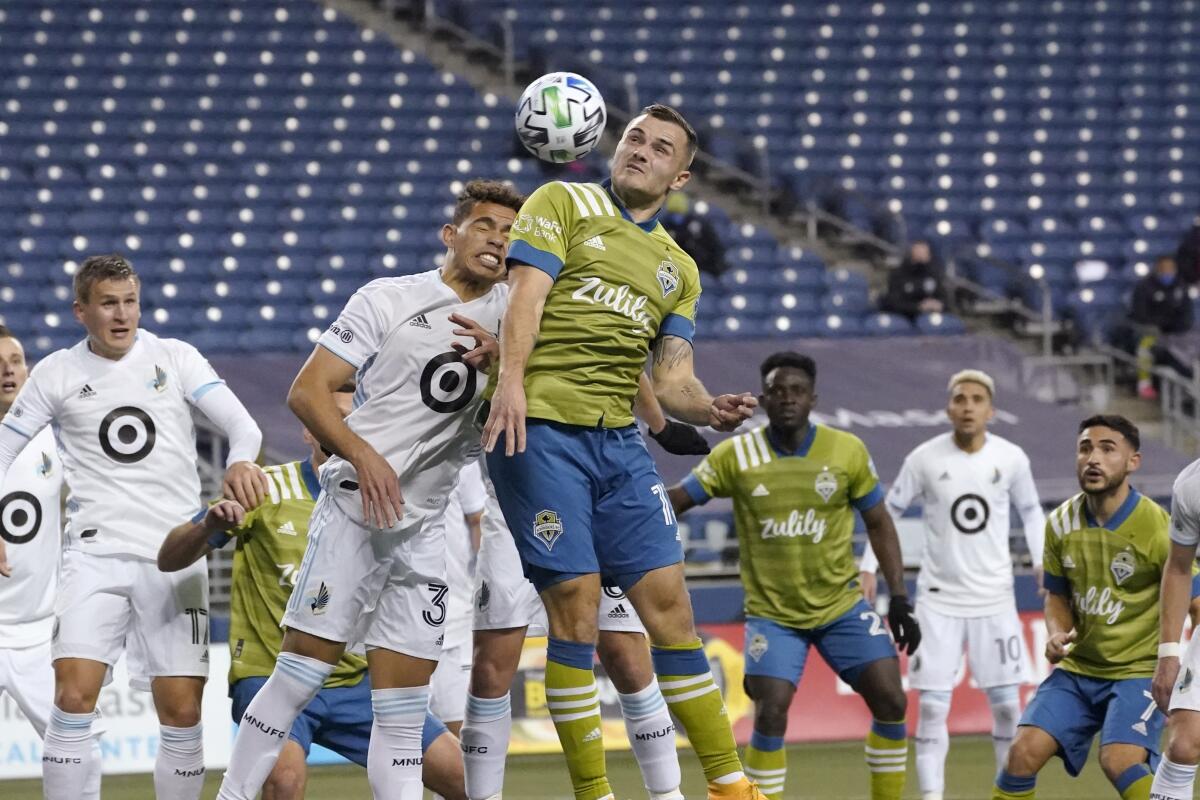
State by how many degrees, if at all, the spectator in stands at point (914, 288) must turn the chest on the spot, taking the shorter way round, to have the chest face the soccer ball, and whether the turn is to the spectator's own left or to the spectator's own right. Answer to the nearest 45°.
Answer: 0° — they already face it

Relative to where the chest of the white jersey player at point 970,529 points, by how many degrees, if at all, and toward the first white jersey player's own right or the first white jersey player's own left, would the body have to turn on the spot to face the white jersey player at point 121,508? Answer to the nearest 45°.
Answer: approximately 45° to the first white jersey player's own right

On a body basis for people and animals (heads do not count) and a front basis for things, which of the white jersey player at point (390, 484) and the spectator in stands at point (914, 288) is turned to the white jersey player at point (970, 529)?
the spectator in stands

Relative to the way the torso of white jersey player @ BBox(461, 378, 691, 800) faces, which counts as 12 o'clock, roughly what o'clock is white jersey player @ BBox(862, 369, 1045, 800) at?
white jersey player @ BBox(862, 369, 1045, 800) is roughly at 7 o'clock from white jersey player @ BBox(461, 378, 691, 800).

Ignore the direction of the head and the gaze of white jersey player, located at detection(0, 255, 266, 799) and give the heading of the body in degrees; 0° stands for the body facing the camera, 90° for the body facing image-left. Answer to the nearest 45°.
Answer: approximately 0°

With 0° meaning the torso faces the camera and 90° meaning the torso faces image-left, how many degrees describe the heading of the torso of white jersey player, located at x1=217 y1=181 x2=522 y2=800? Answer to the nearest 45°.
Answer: approximately 315°

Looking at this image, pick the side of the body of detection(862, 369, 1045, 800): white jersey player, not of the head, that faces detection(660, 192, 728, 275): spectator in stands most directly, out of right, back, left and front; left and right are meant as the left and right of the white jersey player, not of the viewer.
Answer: back

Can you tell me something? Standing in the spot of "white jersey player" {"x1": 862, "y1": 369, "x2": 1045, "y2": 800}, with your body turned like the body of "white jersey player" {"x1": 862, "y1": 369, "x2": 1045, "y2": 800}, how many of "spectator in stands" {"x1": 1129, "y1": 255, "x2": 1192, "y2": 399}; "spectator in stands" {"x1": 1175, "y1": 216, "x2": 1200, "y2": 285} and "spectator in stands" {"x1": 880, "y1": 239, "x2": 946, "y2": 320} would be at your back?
3

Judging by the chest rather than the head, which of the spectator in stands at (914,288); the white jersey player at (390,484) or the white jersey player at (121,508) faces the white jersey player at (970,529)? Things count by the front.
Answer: the spectator in stands

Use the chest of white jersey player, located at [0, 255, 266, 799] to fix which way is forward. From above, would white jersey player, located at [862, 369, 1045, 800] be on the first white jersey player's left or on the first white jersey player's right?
on the first white jersey player's left

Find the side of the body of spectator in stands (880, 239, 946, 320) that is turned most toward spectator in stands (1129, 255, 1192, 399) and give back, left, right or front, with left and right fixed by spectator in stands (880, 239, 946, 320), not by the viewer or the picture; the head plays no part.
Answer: left

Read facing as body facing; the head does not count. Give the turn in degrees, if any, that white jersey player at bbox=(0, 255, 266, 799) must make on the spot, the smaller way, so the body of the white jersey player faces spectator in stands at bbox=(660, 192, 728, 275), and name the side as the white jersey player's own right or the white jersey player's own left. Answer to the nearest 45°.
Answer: approximately 135° to the white jersey player's own left
